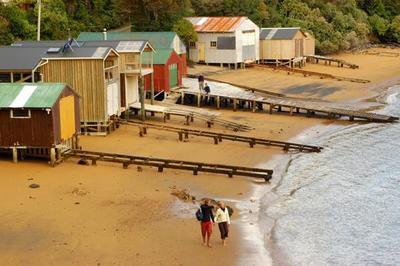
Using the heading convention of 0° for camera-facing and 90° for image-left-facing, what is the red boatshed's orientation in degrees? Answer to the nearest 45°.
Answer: approximately 315°

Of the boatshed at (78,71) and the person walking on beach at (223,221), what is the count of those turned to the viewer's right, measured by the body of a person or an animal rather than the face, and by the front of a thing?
1

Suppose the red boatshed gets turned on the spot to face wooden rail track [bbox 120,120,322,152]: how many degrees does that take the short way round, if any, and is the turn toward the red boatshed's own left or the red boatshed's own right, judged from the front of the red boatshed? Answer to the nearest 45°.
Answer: approximately 45° to the red boatshed's own right

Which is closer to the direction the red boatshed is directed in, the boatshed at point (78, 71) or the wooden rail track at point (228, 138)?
the wooden rail track

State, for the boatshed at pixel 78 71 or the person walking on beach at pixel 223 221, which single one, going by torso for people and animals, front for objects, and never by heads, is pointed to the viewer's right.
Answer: the boatshed

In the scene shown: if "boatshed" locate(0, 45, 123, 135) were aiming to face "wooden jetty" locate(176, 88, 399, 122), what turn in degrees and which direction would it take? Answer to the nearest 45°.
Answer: approximately 45° to its left

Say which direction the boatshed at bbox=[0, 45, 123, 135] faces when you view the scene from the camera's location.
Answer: facing to the right of the viewer

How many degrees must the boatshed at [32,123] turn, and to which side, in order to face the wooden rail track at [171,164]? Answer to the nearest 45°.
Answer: approximately 45° to its left

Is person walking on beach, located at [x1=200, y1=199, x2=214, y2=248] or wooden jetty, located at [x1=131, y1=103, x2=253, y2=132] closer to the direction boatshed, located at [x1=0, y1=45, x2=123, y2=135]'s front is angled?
the wooden jetty

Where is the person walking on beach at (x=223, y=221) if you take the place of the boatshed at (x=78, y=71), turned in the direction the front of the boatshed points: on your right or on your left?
on your right
